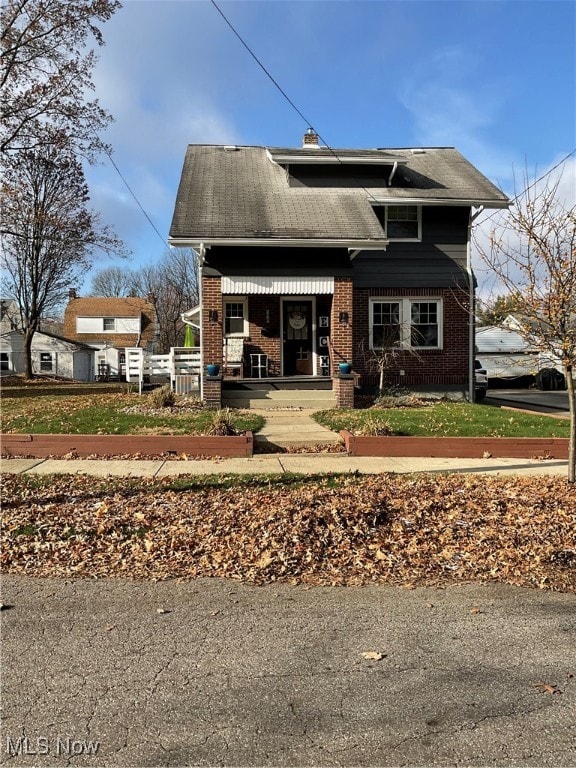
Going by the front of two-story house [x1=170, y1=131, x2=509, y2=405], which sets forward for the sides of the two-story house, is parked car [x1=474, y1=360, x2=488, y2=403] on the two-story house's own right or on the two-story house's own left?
on the two-story house's own left

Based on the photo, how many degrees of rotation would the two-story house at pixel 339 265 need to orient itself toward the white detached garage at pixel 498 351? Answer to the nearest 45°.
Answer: approximately 135° to its left

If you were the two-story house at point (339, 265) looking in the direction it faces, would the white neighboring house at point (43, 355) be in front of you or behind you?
behind

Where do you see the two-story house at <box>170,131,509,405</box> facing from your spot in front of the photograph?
facing the viewer
